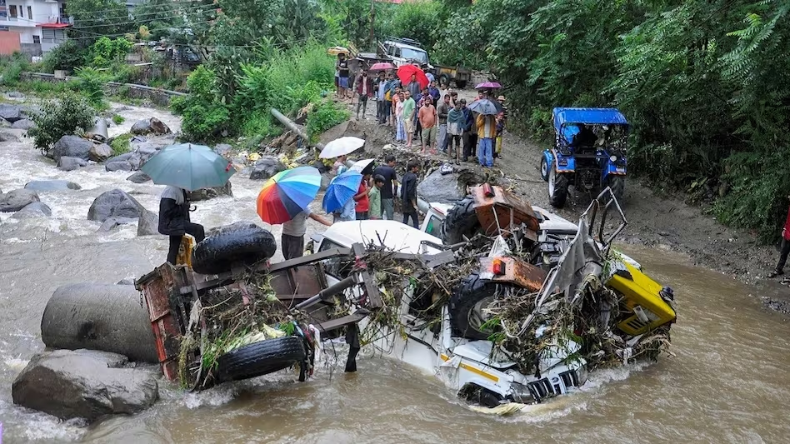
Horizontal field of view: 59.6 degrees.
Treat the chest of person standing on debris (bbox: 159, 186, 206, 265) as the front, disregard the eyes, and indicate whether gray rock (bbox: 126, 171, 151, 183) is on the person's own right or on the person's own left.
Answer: on the person's own left

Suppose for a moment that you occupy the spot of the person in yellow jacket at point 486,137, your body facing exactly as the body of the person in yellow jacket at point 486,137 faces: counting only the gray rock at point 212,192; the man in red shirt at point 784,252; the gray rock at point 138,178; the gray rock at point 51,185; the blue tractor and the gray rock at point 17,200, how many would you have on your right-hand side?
4

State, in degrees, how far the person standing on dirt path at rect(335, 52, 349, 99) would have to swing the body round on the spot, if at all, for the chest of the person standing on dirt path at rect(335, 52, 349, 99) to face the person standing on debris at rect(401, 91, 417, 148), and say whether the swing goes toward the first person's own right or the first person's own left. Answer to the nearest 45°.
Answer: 0° — they already face them

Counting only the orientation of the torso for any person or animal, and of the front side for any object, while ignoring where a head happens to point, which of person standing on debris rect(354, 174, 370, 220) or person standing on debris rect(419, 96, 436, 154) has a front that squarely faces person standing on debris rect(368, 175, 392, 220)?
person standing on debris rect(419, 96, 436, 154)

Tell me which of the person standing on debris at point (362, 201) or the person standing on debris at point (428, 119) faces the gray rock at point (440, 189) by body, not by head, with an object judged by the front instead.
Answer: the person standing on debris at point (428, 119)

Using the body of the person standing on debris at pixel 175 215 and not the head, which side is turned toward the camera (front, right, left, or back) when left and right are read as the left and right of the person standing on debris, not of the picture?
right

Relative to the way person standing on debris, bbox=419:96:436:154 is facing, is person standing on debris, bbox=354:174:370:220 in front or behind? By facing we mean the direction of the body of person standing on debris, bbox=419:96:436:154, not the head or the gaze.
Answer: in front

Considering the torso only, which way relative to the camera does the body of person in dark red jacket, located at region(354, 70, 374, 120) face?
toward the camera

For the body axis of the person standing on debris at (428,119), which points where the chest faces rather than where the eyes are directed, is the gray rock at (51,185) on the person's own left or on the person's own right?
on the person's own right

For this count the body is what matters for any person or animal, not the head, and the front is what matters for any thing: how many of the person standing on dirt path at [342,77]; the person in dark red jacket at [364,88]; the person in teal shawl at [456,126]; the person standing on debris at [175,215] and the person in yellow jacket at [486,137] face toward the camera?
4

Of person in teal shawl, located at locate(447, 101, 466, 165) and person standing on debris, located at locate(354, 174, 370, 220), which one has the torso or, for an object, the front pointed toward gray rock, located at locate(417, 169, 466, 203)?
person in teal shawl, located at locate(447, 101, 466, 165)

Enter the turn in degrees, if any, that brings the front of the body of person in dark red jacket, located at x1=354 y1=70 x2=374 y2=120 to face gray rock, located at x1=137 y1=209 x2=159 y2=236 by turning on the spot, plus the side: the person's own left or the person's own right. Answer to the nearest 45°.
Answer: approximately 45° to the person's own right

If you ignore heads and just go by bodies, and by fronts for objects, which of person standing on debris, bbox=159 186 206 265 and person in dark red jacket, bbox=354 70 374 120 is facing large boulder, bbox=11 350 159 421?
person in dark red jacket, bbox=354 70 374 120

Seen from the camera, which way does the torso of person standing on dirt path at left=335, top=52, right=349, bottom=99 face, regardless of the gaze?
toward the camera

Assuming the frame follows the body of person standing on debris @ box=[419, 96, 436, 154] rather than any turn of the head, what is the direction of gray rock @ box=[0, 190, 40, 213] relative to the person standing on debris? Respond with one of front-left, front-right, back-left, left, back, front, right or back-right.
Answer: right
